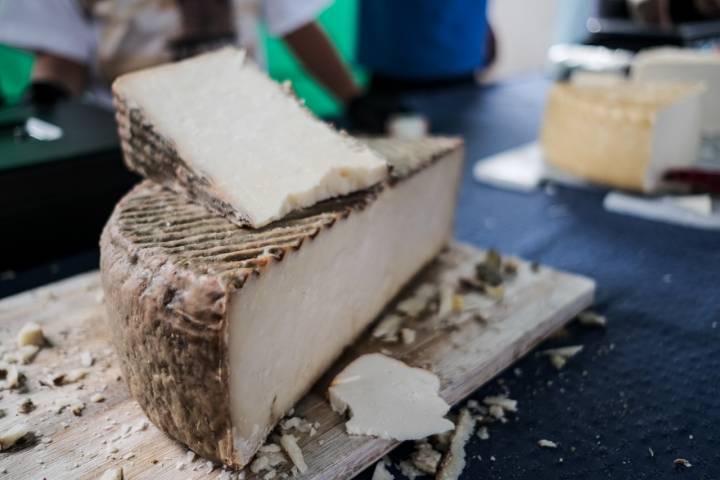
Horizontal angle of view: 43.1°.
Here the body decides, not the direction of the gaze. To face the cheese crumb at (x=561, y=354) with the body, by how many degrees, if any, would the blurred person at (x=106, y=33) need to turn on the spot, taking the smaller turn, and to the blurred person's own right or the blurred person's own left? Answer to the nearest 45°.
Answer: approximately 45° to the blurred person's own left

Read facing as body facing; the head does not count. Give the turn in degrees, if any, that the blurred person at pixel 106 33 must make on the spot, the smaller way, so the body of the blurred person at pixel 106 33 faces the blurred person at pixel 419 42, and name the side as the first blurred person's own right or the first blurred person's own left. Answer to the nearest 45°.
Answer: approximately 135° to the first blurred person's own left

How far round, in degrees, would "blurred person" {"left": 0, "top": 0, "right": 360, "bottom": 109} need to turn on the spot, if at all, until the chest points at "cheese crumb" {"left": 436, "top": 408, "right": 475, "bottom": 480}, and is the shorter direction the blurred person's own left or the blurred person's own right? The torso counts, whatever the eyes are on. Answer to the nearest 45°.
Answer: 0° — they already face it

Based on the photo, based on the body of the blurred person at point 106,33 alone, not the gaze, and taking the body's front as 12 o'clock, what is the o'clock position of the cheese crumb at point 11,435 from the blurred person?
The cheese crumb is roughly at 12 o'clock from the blurred person.

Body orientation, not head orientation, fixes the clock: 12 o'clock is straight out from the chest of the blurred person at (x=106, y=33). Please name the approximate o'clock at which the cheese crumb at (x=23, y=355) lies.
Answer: The cheese crumb is roughly at 12 o'clock from the blurred person.

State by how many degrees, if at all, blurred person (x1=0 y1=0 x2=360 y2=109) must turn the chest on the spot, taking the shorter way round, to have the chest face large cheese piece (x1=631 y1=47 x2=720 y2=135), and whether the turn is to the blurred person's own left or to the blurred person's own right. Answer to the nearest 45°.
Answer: approximately 90° to the blurred person's own left

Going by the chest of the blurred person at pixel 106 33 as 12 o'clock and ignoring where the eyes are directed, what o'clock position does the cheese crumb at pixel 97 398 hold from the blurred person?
The cheese crumb is roughly at 12 o'clock from the blurred person.
